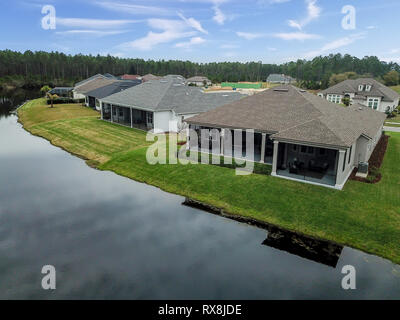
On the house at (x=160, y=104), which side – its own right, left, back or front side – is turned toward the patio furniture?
right

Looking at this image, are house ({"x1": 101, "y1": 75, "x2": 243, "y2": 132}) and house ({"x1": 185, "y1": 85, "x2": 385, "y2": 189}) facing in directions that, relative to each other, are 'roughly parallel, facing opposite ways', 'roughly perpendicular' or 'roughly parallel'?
roughly parallel

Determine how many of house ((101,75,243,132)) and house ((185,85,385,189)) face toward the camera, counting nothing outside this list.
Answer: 0

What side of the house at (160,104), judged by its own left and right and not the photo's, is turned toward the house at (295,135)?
right

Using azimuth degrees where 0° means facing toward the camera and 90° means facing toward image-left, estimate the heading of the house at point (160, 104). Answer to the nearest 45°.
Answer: approximately 225°

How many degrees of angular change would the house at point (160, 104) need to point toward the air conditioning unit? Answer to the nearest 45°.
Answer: approximately 90° to its right

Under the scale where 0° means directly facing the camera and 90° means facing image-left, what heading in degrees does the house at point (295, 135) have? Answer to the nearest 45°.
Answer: approximately 225°

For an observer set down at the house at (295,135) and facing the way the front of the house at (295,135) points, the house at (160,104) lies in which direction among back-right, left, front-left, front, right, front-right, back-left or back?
left
